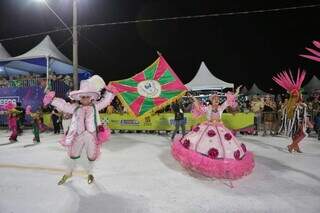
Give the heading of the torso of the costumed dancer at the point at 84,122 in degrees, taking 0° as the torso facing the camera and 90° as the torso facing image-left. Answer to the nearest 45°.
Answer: approximately 0°

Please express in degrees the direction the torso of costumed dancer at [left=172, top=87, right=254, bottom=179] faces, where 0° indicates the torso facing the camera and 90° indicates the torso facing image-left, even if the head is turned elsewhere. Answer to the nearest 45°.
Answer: approximately 0°

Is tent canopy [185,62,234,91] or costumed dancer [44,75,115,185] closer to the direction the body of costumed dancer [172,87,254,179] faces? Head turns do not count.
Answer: the costumed dancer

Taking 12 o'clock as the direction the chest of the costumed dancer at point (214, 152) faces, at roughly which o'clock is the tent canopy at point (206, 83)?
The tent canopy is roughly at 6 o'clock from the costumed dancer.

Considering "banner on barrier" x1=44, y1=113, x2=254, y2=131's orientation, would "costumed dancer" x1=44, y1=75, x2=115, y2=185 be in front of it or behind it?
in front

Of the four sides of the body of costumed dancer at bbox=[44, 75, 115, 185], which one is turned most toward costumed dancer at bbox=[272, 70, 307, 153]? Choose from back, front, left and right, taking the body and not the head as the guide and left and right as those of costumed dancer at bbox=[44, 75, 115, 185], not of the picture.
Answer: left

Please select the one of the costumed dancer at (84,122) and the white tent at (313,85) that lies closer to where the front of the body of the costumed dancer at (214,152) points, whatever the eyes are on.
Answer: the costumed dancer
